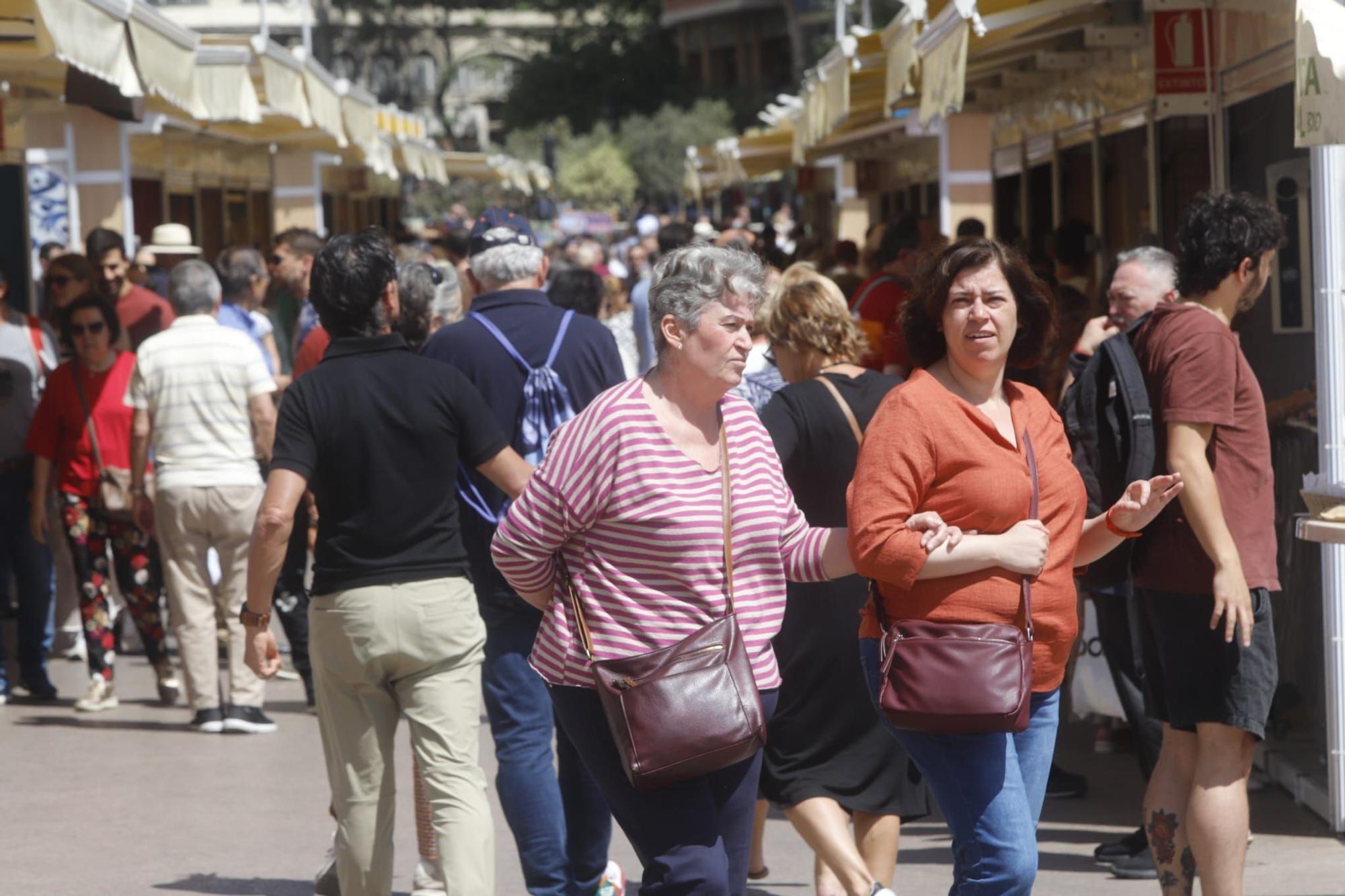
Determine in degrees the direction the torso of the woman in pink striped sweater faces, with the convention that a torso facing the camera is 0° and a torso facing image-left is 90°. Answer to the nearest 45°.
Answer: approximately 315°

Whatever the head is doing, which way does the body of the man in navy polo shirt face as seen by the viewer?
away from the camera

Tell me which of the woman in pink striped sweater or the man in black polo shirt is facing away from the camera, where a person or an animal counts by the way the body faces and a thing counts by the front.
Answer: the man in black polo shirt

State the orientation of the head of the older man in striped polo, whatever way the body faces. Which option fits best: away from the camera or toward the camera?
away from the camera

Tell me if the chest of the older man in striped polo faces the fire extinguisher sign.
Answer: no

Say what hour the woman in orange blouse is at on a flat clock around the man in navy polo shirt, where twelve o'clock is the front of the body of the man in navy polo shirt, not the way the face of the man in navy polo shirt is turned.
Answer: The woman in orange blouse is roughly at 5 o'clock from the man in navy polo shirt.

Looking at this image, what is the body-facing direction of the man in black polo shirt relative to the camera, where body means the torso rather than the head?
away from the camera

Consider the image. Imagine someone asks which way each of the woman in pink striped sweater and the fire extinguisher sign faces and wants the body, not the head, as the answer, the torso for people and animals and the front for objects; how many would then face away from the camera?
0

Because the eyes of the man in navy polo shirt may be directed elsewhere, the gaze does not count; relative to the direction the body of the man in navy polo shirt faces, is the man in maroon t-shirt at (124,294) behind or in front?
in front

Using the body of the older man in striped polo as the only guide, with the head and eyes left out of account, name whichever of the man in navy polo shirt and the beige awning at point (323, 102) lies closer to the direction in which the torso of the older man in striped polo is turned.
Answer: the beige awning

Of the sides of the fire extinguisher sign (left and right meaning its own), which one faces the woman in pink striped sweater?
front

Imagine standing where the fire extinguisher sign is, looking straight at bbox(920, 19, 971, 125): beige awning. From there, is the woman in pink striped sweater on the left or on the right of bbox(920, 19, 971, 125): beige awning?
left

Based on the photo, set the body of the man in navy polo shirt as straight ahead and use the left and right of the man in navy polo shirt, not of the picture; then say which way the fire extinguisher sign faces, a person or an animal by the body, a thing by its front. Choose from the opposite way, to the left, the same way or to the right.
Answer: the opposite way

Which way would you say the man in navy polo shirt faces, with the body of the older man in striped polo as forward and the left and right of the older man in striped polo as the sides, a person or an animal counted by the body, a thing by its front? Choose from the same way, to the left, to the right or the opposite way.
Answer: the same way

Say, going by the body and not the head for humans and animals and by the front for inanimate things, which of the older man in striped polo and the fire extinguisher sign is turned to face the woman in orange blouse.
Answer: the fire extinguisher sign

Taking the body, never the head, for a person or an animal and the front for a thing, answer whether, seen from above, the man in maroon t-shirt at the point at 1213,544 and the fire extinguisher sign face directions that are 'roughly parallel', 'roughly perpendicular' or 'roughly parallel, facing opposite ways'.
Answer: roughly perpendicular

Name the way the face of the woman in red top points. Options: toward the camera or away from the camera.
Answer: toward the camera

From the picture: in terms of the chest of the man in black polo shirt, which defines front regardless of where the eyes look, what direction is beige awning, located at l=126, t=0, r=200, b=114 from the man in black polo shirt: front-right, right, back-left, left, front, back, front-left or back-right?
front

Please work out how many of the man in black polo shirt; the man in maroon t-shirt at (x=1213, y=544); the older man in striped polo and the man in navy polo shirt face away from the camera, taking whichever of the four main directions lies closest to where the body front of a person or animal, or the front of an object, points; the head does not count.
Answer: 3
